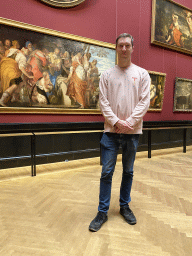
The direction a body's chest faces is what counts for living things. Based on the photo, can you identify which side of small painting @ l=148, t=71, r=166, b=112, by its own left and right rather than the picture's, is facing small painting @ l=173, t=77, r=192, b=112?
left

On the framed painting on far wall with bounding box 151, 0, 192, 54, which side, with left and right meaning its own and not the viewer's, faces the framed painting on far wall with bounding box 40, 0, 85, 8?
right

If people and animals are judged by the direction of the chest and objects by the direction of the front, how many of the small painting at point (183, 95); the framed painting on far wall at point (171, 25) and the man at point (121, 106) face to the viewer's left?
0

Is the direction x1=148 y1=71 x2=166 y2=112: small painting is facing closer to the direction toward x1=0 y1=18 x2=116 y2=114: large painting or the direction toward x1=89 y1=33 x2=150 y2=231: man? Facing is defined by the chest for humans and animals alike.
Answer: the man

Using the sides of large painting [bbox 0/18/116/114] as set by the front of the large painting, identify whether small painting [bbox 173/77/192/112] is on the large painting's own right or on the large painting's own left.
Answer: on the large painting's own left

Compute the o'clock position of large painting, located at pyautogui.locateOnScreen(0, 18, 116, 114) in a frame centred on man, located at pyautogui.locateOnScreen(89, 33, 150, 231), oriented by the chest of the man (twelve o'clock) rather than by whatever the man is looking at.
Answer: The large painting is roughly at 5 o'clock from the man.

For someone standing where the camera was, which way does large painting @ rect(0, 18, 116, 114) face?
facing the viewer and to the right of the viewer

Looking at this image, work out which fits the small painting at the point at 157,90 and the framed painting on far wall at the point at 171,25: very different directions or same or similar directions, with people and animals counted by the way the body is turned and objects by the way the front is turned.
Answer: same or similar directions

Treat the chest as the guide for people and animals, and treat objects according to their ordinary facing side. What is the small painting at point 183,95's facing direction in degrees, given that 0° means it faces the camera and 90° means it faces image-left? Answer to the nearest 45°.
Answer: approximately 315°

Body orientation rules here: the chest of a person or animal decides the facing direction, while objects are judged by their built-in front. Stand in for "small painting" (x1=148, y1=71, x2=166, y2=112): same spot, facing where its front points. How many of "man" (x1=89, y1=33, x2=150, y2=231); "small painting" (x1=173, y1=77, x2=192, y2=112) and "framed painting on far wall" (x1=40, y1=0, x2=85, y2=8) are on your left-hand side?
1

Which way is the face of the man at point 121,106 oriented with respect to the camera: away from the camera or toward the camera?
toward the camera

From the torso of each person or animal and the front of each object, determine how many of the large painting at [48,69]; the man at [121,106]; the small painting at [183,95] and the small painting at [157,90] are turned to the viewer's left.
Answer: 0

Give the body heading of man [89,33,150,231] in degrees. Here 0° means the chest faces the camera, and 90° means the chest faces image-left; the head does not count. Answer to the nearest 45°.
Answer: approximately 0°

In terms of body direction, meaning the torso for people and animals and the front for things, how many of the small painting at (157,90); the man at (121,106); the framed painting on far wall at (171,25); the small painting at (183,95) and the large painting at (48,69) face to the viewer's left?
0

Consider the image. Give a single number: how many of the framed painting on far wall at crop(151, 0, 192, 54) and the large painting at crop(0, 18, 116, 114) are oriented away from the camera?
0
